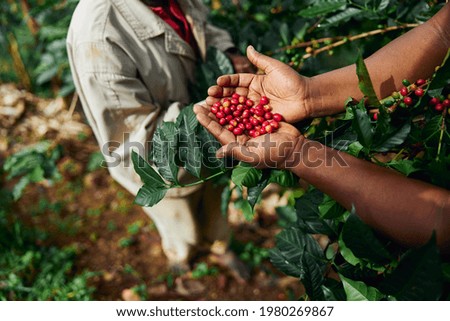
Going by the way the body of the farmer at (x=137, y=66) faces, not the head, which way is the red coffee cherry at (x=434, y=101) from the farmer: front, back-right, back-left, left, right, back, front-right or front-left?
front

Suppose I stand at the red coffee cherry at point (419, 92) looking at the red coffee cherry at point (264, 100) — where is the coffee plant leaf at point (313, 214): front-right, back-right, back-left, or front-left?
front-left

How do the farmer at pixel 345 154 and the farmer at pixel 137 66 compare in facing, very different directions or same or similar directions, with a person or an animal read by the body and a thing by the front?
very different directions

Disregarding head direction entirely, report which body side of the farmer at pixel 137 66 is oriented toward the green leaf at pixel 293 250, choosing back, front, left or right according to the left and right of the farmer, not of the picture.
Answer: front

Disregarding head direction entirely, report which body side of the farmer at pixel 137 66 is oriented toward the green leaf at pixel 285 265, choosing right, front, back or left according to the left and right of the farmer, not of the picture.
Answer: front

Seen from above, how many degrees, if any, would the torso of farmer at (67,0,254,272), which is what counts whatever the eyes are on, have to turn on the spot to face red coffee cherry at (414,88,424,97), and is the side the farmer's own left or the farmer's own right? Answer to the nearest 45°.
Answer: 0° — they already face it

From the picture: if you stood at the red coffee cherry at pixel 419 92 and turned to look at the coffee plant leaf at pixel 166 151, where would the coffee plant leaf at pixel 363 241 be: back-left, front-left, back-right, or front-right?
front-left

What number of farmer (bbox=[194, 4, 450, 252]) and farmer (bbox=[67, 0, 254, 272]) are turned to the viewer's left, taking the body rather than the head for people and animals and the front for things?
1

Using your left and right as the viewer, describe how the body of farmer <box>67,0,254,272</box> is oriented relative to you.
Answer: facing the viewer and to the right of the viewer

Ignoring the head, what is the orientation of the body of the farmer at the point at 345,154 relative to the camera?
to the viewer's left
